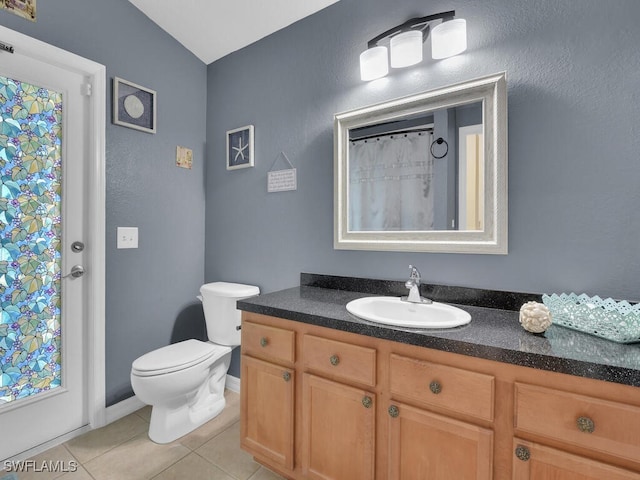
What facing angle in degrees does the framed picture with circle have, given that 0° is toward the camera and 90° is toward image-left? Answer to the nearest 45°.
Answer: approximately 315°

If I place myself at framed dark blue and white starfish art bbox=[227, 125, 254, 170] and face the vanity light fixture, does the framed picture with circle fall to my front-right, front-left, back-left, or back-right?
back-right

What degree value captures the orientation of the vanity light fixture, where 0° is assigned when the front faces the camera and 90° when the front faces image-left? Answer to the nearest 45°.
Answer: approximately 45°

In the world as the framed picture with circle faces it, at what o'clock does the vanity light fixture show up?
The vanity light fixture is roughly at 12 o'clock from the framed picture with circle.

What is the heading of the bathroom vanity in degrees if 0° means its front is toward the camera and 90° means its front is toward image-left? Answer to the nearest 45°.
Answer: approximately 45°

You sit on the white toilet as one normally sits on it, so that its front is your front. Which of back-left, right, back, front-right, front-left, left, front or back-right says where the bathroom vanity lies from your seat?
left

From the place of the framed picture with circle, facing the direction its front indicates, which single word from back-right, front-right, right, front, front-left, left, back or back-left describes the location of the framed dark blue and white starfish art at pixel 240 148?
front-left

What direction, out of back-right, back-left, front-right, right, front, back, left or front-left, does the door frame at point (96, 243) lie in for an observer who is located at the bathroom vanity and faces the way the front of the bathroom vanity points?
front-right
